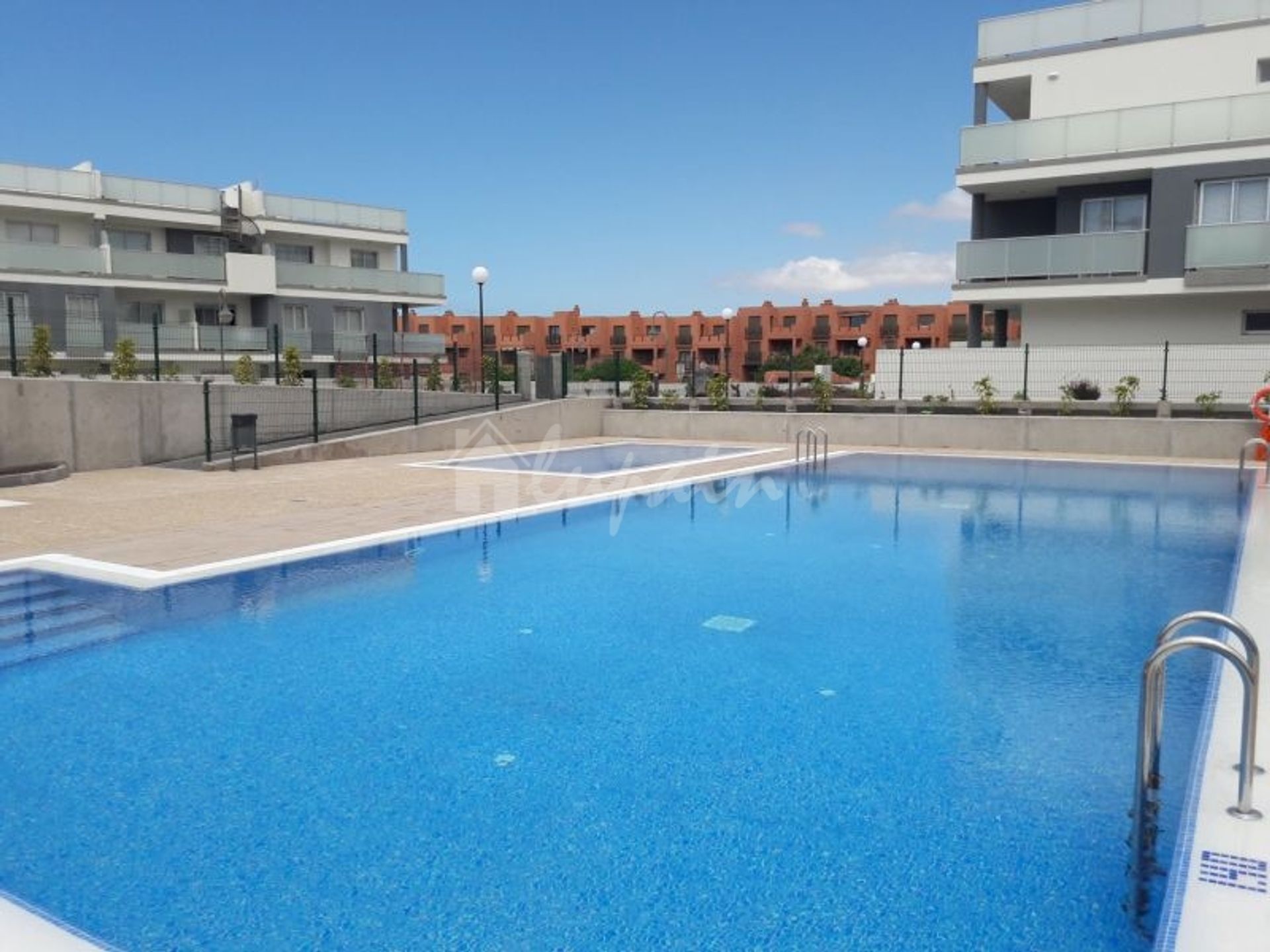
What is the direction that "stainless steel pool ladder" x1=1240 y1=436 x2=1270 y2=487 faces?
to the viewer's left

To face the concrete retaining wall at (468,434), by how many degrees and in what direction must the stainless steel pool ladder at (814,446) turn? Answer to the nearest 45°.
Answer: approximately 135° to its right

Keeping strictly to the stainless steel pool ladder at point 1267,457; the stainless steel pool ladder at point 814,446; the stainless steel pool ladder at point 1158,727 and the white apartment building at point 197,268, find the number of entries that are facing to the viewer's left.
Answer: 2

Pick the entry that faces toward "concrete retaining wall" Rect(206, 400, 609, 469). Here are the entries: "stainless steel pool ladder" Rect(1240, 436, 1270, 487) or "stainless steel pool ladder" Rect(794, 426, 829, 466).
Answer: "stainless steel pool ladder" Rect(1240, 436, 1270, 487)

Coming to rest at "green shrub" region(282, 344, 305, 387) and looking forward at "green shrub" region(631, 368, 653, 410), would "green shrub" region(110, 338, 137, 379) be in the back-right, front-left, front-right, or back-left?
back-right

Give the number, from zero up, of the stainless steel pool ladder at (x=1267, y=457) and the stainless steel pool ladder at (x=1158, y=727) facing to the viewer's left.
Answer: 2

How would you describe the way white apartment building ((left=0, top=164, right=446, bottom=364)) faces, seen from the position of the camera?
facing the viewer and to the right of the viewer

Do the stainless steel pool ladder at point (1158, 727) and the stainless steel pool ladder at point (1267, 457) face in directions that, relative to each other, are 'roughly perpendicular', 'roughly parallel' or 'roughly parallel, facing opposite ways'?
roughly parallel

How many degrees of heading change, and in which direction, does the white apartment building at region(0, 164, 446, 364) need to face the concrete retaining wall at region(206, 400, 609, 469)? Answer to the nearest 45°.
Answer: approximately 45° to its right

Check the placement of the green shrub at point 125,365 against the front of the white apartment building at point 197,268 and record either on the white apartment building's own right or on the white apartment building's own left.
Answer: on the white apartment building's own right

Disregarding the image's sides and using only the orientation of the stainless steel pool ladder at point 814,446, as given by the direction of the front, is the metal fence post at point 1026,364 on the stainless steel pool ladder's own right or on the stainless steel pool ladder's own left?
on the stainless steel pool ladder's own left

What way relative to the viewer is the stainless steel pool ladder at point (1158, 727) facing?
to the viewer's left
